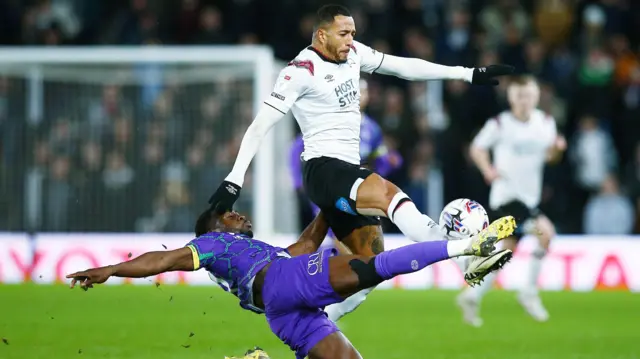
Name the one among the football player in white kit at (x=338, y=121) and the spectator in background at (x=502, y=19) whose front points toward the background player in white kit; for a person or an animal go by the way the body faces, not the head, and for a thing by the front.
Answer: the spectator in background

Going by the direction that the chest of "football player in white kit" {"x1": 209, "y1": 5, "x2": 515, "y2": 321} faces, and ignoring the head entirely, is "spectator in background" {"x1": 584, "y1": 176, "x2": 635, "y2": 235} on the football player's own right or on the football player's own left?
on the football player's own left

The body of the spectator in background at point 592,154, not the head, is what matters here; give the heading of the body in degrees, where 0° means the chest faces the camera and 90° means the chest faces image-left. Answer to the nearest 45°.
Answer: approximately 0°

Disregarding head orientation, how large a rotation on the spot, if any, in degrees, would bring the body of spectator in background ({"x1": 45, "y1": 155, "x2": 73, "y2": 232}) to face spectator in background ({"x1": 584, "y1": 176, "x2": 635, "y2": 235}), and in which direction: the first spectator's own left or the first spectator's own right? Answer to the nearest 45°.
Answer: approximately 90° to the first spectator's own left

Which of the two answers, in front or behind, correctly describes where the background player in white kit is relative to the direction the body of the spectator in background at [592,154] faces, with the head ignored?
in front

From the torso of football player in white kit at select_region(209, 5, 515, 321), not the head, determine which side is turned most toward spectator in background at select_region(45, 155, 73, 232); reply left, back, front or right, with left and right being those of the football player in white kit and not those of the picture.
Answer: back

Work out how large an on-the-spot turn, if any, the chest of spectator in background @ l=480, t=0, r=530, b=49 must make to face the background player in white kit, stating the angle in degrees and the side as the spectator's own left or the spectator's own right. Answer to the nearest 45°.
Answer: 0° — they already face them
